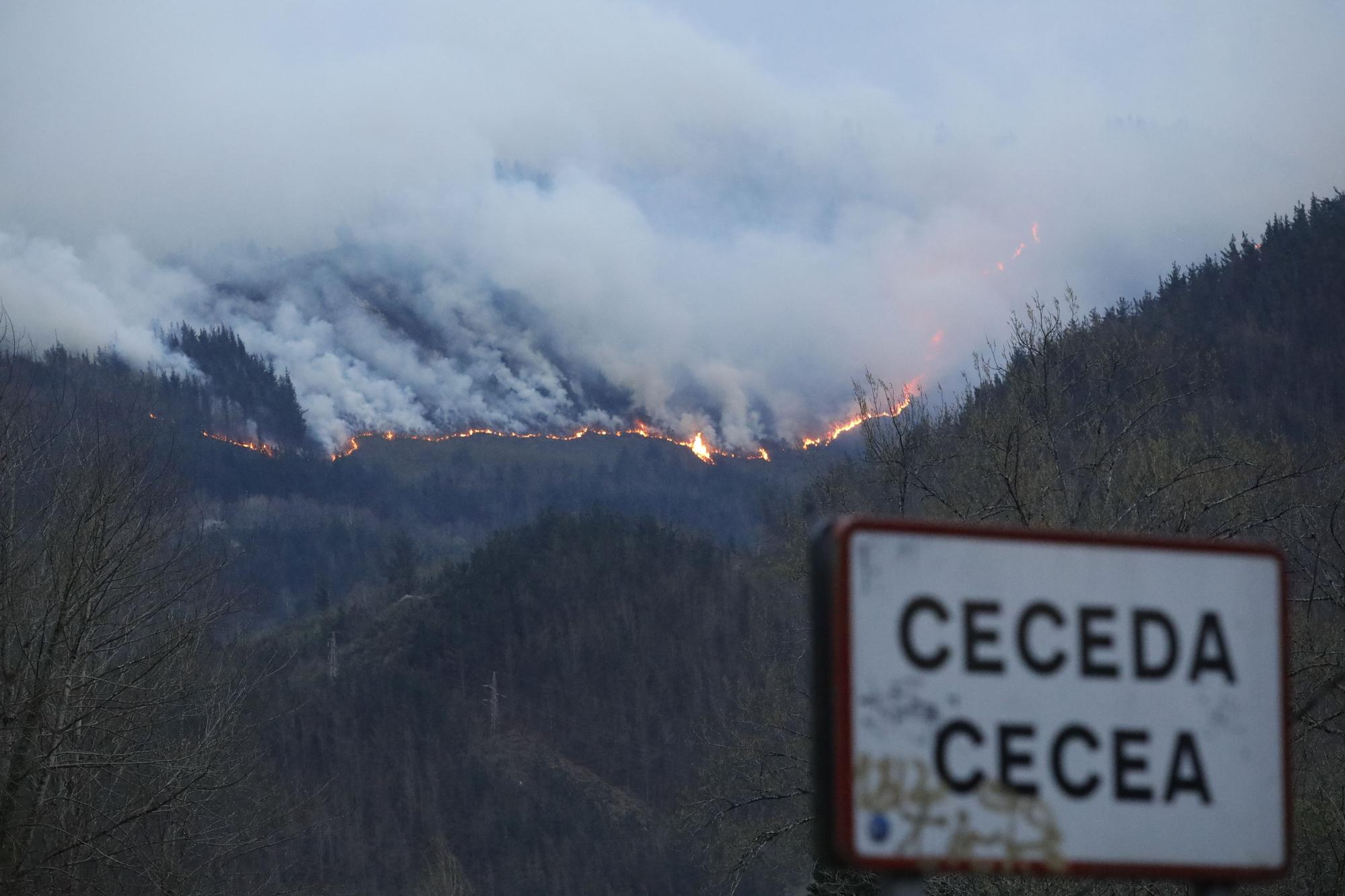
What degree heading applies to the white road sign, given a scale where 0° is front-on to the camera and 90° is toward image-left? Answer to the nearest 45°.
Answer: approximately 315°

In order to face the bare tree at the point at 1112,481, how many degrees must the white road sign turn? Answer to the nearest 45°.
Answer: approximately 135° to its left
